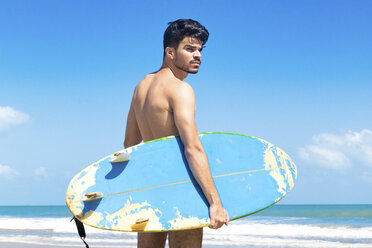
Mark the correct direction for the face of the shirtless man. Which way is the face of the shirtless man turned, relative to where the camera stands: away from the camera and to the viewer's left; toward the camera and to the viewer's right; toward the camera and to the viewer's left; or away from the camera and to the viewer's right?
toward the camera and to the viewer's right

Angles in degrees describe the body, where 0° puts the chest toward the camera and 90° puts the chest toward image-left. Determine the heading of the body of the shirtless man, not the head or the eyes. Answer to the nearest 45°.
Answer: approximately 225°
